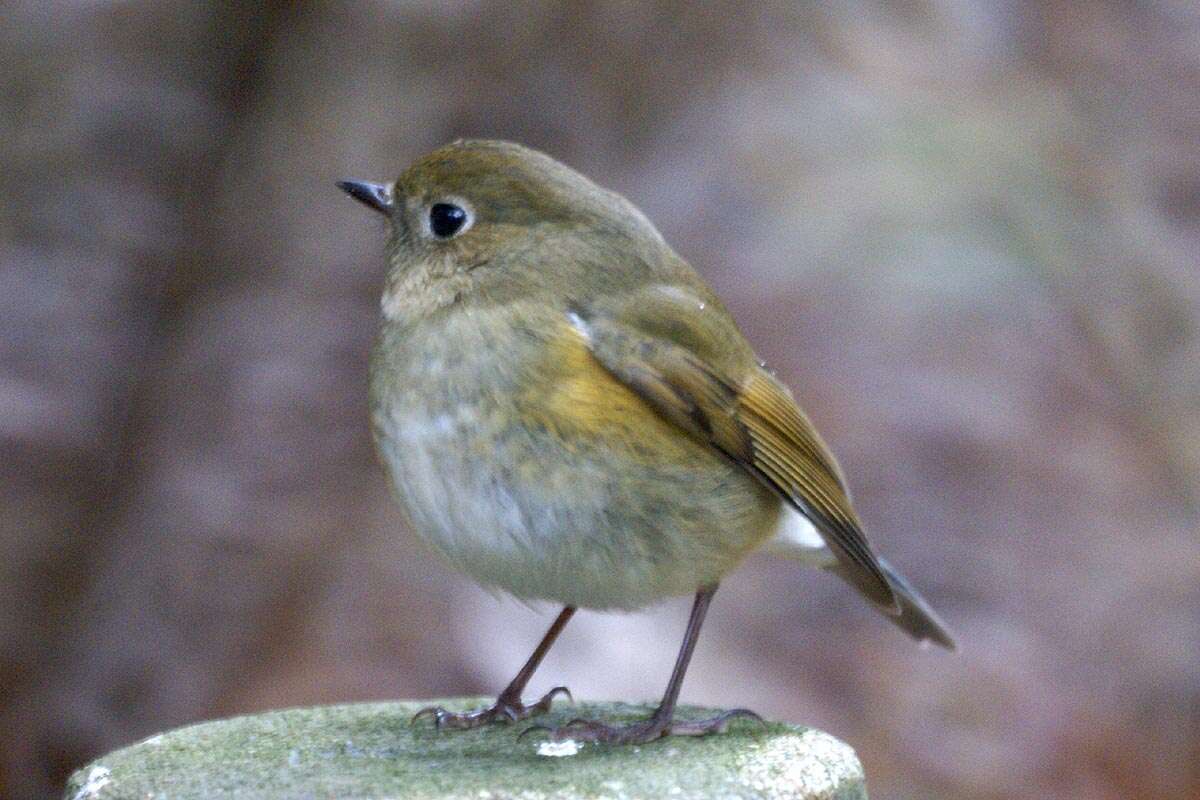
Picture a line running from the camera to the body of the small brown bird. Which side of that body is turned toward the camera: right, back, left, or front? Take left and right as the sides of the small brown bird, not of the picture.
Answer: left
